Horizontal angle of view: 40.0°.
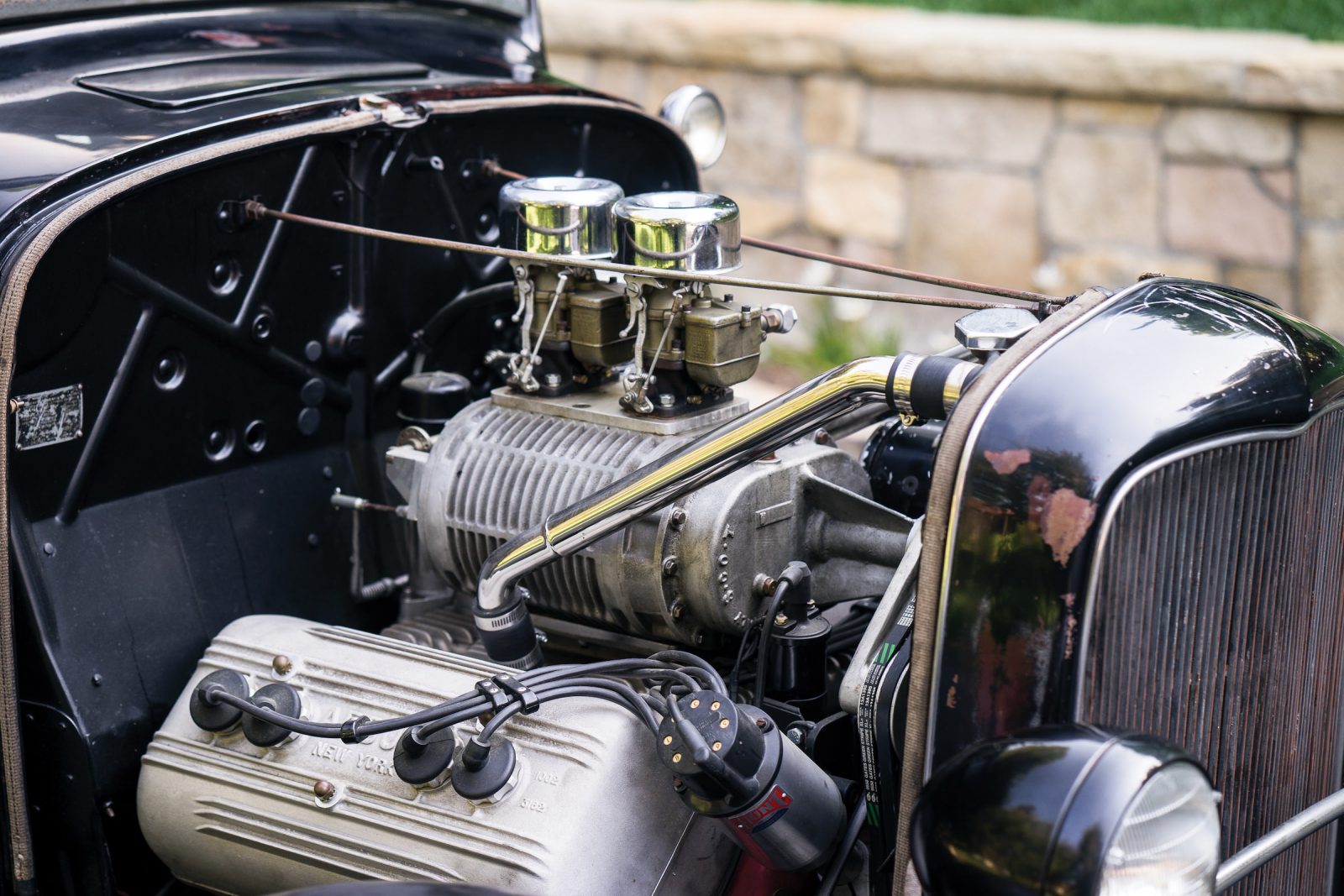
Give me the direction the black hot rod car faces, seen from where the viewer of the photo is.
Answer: facing the viewer and to the right of the viewer
